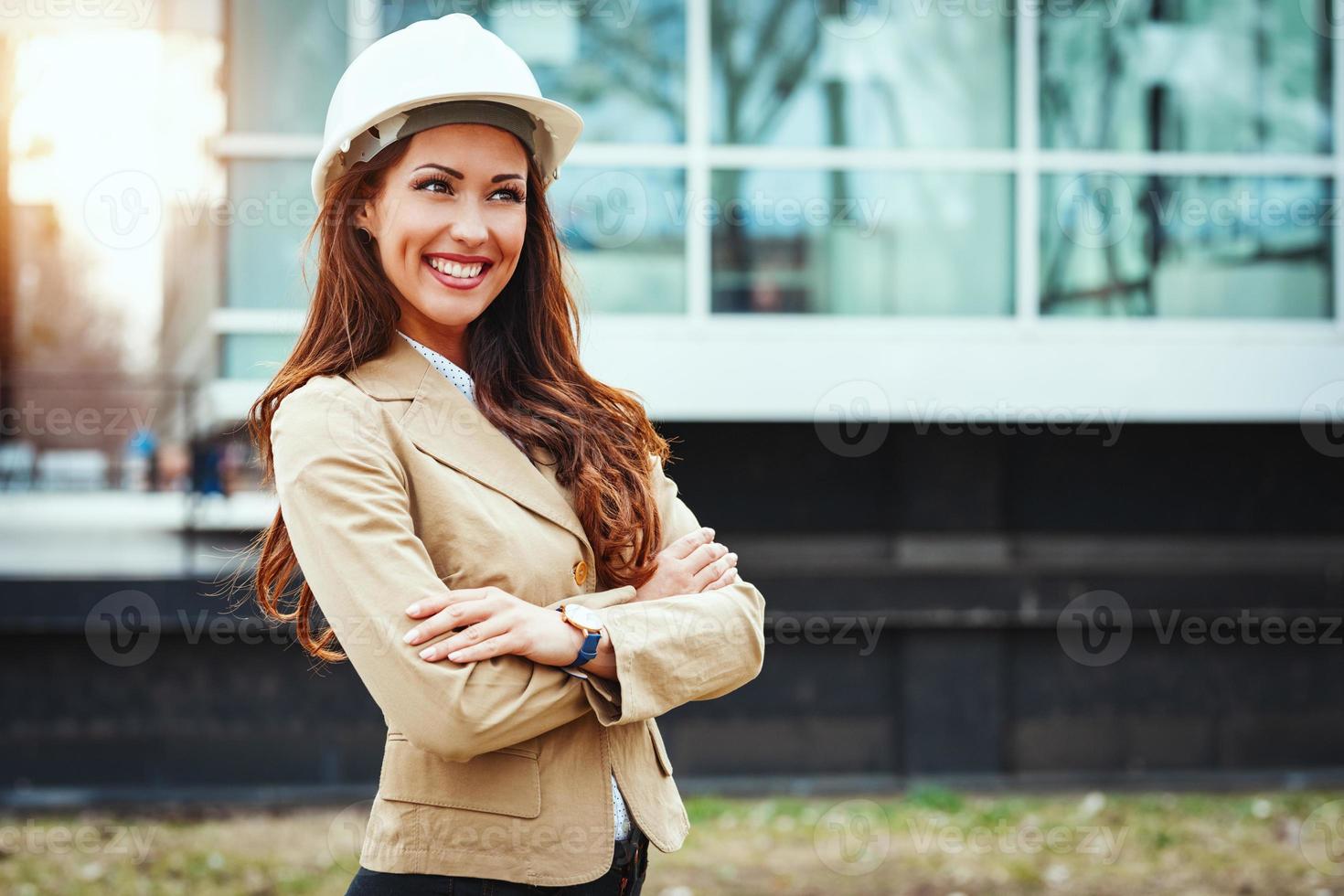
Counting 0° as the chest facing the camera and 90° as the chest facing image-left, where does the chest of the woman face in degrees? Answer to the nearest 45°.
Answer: approximately 315°

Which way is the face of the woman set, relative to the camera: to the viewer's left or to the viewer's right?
to the viewer's right
